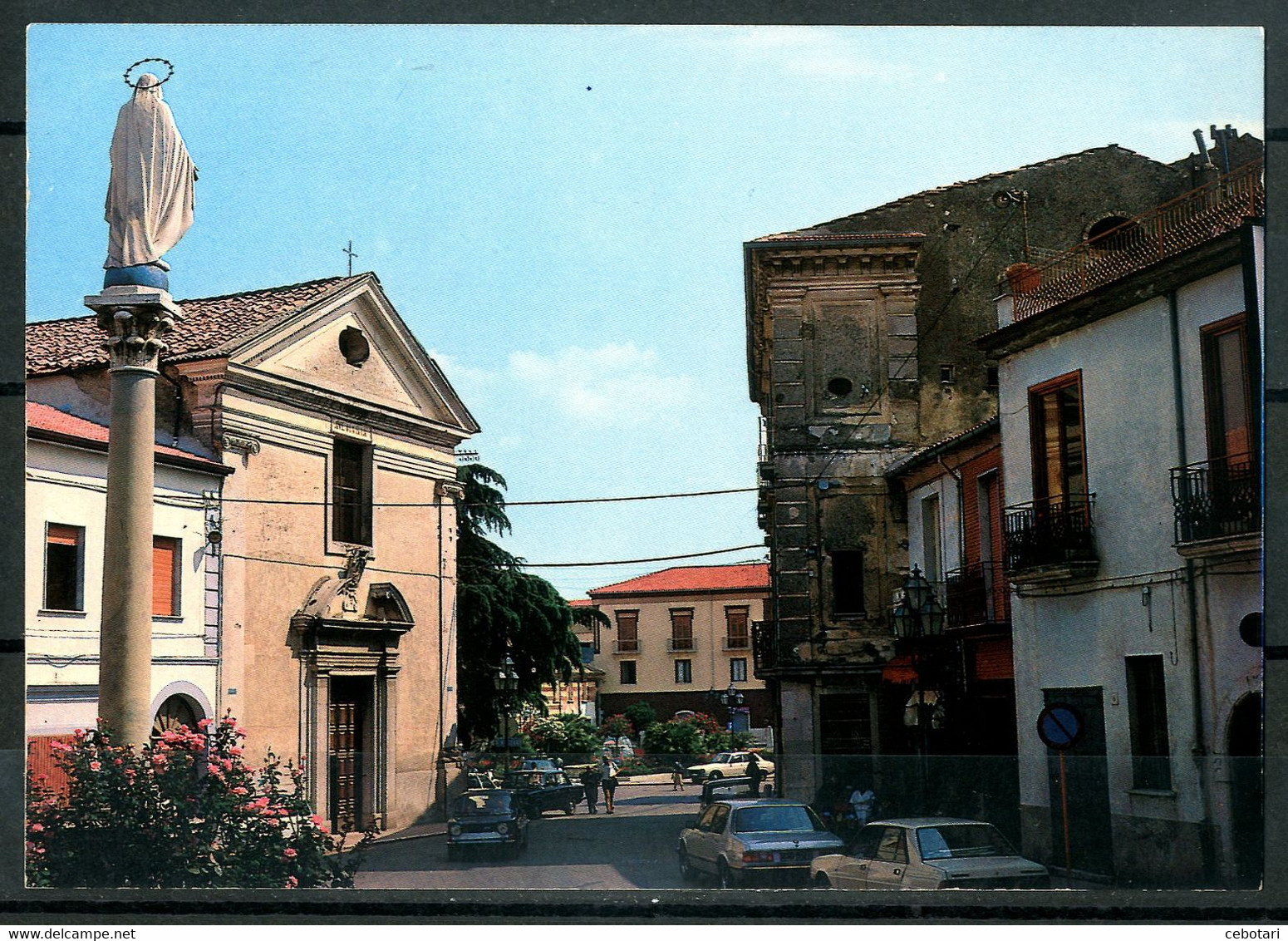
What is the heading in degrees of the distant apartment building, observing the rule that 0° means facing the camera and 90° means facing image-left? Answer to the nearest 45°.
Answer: approximately 0°

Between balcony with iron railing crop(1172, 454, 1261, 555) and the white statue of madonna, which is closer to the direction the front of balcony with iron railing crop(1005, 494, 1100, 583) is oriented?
the white statue of madonna

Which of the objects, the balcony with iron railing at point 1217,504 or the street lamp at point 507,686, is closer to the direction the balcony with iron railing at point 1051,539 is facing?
the street lamp

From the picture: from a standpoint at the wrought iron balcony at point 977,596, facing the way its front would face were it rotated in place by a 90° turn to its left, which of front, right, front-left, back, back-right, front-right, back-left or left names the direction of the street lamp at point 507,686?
back-right

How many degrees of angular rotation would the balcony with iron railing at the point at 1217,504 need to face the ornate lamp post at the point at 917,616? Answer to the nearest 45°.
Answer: approximately 45° to its right
